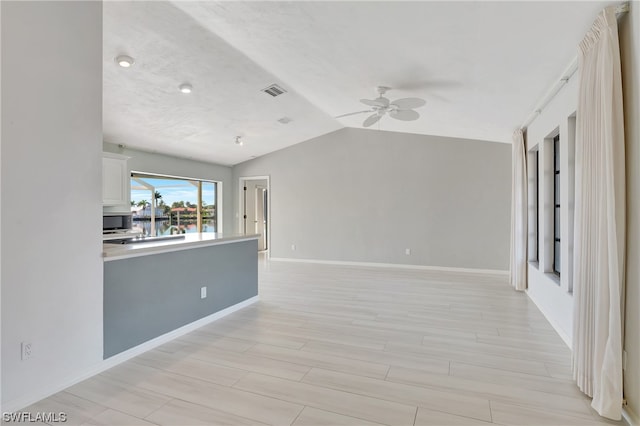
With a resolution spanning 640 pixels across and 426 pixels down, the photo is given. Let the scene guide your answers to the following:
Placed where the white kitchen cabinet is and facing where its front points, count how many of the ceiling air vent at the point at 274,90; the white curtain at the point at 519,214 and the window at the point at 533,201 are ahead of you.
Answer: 3

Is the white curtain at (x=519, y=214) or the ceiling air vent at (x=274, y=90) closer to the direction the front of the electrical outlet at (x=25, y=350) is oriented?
the white curtain

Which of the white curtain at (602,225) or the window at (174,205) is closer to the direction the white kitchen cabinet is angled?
the white curtain

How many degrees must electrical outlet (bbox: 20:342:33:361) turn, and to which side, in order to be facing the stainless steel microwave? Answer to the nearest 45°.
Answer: approximately 135° to its left

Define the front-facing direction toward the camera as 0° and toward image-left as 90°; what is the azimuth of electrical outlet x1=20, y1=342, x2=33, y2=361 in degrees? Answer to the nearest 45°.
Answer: approximately 315°

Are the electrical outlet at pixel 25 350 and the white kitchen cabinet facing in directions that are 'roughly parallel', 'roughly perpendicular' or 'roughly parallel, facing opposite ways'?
roughly parallel

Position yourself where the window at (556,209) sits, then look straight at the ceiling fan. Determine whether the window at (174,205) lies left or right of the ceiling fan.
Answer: right

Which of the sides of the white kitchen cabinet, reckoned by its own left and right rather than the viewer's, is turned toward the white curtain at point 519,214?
front

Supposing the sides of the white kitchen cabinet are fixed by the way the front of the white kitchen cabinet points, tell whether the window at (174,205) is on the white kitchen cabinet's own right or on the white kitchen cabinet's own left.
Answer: on the white kitchen cabinet's own left

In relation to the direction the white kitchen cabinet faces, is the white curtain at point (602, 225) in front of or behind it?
in front

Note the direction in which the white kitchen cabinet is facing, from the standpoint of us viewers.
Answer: facing the viewer and to the right of the viewer

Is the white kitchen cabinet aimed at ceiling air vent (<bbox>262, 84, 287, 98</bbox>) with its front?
yes

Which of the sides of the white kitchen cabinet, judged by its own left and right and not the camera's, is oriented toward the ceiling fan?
front

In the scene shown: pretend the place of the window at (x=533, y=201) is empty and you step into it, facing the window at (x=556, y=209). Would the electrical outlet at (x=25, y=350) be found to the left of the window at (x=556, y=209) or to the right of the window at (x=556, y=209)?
right

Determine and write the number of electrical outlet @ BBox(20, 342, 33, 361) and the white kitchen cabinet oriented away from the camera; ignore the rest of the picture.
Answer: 0
